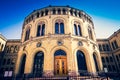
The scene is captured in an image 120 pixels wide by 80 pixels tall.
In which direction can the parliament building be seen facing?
toward the camera
